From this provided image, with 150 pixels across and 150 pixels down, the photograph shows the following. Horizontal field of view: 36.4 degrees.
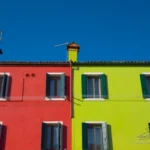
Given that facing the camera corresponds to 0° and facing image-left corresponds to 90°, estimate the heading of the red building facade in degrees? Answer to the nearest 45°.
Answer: approximately 0°
